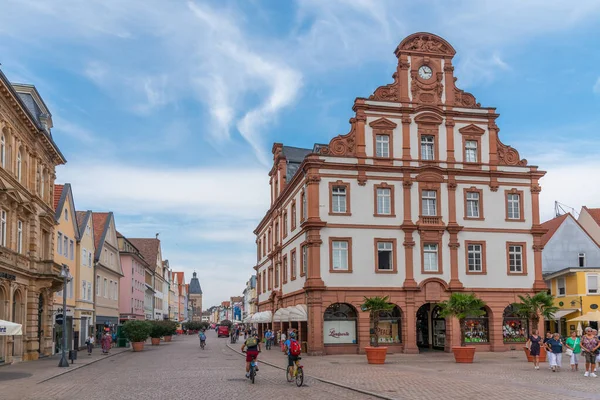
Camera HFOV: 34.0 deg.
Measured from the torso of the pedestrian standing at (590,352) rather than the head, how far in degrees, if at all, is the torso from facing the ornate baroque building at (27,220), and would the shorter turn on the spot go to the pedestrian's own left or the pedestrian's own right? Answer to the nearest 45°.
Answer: approximately 90° to the pedestrian's own right

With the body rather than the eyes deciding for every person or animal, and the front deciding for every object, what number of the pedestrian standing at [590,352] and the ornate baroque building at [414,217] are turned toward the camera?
2

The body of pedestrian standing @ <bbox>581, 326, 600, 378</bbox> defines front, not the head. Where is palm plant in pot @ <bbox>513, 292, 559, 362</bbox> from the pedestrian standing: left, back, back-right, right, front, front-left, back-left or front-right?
back

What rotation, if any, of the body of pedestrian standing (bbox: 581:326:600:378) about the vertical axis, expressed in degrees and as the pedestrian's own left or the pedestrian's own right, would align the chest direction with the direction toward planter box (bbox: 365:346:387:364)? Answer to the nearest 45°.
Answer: approximately 135° to the pedestrian's own right

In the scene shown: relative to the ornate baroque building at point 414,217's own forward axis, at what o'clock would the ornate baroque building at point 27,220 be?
the ornate baroque building at point 27,220 is roughly at 2 o'clock from the ornate baroque building at point 414,217.

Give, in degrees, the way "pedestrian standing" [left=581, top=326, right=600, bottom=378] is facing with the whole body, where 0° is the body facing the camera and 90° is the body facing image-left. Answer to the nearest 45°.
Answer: approximately 0°

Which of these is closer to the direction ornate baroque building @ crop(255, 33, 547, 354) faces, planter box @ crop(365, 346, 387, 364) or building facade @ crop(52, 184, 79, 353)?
the planter box
